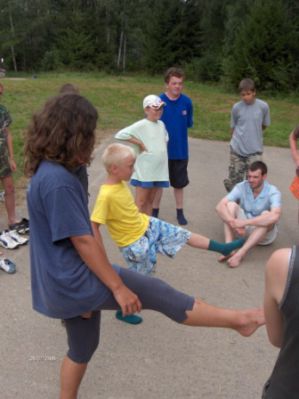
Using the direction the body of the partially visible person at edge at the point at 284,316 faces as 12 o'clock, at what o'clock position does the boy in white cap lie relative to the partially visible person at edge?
The boy in white cap is roughly at 11 o'clock from the partially visible person at edge.

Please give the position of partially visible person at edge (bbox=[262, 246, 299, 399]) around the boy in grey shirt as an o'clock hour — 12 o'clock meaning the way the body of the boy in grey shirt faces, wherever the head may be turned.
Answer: The partially visible person at edge is roughly at 12 o'clock from the boy in grey shirt.

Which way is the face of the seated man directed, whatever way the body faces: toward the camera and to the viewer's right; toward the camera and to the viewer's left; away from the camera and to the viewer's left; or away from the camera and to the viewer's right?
toward the camera and to the viewer's left

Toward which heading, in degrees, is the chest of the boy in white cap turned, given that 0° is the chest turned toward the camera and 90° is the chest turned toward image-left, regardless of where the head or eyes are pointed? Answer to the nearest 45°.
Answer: approximately 315°

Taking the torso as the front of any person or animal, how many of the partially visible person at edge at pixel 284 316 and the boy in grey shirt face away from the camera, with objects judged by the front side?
1

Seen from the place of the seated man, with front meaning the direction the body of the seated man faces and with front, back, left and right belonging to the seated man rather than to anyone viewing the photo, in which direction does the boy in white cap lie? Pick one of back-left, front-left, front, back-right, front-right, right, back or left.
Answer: front-right

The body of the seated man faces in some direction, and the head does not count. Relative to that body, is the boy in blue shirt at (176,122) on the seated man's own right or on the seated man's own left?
on the seated man's own right

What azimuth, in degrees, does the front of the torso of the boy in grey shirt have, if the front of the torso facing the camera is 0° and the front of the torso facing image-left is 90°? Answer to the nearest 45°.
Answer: approximately 0°

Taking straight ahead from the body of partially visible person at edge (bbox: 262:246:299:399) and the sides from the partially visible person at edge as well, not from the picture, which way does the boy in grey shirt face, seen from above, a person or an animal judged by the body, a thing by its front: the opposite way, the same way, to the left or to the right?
the opposite way

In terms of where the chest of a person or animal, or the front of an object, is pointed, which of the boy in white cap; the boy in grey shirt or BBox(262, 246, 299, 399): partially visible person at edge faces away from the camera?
the partially visible person at edge

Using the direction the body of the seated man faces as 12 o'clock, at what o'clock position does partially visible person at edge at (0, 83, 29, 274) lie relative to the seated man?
The partially visible person at edge is roughly at 1 o'clock from the seated man.

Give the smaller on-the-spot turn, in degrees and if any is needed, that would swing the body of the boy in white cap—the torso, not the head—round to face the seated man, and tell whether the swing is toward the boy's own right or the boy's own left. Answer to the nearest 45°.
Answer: approximately 45° to the boy's own left

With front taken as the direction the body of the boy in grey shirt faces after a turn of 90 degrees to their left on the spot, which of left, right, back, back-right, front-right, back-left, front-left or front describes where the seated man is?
right
